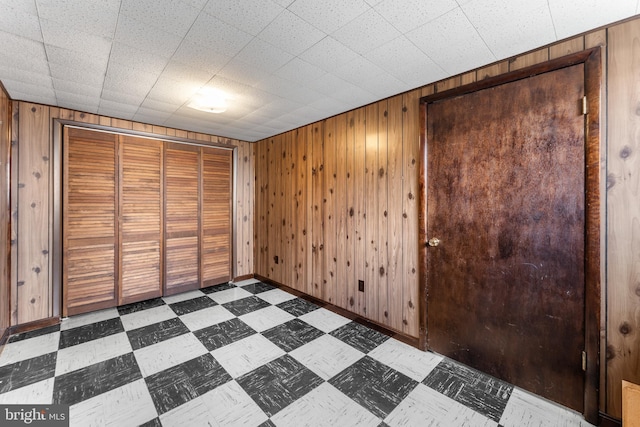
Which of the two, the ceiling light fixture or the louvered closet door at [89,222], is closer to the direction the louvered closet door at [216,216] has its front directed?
the ceiling light fixture

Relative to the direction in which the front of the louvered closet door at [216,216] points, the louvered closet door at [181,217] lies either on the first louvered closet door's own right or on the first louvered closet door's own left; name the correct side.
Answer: on the first louvered closet door's own right

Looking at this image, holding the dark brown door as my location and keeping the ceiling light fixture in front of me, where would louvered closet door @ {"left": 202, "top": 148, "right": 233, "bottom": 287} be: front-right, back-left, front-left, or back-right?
front-right

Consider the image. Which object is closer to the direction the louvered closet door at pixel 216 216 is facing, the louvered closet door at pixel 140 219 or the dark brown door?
the dark brown door

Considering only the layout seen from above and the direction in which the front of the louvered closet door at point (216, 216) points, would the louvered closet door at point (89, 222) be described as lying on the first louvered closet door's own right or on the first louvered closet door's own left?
on the first louvered closet door's own right

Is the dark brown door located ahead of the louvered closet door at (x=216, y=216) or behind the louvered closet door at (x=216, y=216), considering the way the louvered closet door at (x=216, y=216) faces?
ahead

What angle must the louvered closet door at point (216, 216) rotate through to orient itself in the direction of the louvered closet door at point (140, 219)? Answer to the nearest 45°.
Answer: approximately 135° to its right

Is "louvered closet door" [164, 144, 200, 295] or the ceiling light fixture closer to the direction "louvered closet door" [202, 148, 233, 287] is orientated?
the ceiling light fixture

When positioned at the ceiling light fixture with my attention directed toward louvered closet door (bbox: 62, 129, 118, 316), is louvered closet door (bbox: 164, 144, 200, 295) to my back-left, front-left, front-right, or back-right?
front-right

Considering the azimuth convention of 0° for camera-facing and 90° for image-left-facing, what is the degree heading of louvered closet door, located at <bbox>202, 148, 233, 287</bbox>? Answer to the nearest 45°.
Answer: approximately 315°

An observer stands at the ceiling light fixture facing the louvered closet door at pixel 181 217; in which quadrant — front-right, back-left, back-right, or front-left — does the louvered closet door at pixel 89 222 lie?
front-left
